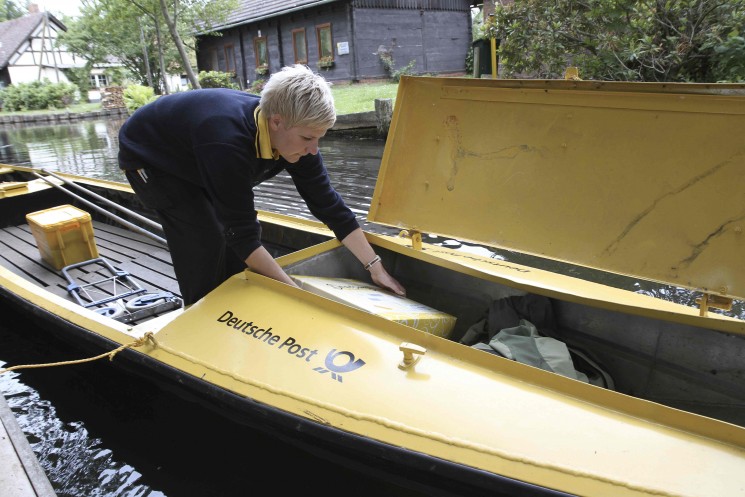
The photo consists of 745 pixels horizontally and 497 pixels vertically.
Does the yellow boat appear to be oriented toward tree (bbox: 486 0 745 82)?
no

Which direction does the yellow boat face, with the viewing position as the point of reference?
facing the viewer and to the right of the viewer

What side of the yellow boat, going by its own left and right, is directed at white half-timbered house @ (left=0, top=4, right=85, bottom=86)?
back

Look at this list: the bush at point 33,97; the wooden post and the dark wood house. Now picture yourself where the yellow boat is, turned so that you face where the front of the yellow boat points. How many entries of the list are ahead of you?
0

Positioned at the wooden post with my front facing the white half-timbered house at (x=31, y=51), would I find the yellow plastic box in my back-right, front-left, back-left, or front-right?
back-left

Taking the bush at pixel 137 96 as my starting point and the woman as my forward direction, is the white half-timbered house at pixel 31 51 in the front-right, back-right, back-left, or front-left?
back-right

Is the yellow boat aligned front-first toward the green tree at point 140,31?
no

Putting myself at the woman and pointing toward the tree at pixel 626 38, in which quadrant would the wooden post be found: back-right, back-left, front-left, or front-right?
front-left

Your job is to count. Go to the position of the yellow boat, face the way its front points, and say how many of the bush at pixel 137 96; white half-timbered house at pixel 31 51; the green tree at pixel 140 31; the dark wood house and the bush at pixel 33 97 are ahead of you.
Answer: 0

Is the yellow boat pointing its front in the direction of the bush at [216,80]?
no

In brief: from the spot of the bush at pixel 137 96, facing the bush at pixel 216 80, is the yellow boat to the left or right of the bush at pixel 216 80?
right
